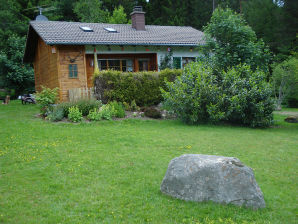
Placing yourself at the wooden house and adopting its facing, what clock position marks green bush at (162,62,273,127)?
The green bush is roughly at 11 o'clock from the wooden house.

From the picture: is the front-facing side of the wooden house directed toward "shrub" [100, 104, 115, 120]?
yes

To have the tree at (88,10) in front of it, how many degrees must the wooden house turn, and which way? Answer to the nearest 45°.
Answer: approximately 180°

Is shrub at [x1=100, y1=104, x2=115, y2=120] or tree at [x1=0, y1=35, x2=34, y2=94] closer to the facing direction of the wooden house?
the shrub

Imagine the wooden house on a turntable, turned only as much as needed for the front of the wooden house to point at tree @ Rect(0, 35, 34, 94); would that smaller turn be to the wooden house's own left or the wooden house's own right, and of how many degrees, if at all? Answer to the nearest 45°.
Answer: approximately 135° to the wooden house's own right

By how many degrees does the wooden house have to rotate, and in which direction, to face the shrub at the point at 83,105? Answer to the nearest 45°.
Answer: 0° — it already faces it

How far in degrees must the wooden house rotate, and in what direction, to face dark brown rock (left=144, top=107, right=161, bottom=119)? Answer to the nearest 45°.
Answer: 0° — it already faces it

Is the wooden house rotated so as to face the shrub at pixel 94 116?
yes

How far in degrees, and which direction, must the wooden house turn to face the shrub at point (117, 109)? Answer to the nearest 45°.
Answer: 0° — it already faces it

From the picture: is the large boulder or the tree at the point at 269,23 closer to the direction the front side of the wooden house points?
the large boulder

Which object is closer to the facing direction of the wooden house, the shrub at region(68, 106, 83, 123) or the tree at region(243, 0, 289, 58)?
the shrub

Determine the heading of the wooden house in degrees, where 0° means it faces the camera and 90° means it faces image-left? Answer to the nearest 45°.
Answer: approximately 0°

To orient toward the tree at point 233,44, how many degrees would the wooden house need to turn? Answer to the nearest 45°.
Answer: approximately 45° to its left
